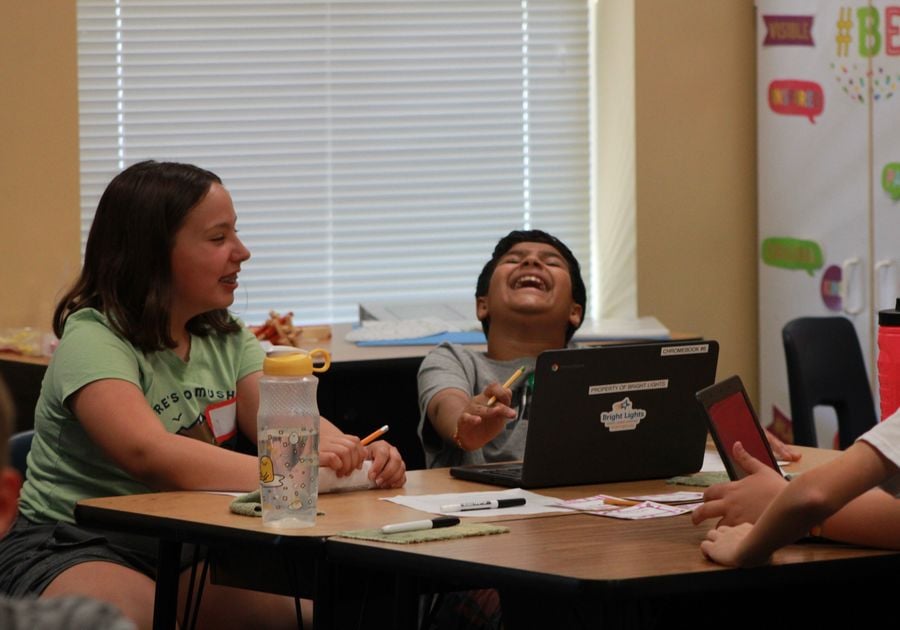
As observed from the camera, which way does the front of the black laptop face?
facing away from the viewer and to the left of the viewer

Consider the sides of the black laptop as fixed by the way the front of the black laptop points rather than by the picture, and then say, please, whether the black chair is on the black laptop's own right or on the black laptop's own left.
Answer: on the black laptop's own right
